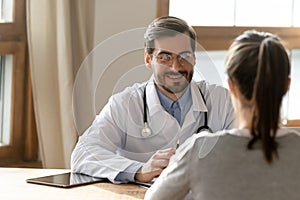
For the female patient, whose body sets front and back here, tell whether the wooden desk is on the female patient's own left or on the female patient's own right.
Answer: on the female patient's own left

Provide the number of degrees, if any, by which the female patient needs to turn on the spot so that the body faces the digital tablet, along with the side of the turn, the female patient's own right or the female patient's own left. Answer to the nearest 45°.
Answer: approximately 45° to the female patient's own left

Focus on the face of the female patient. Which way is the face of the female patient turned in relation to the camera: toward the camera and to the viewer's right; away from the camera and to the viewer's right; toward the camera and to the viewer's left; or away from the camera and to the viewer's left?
away from the camera and to the viewer's left

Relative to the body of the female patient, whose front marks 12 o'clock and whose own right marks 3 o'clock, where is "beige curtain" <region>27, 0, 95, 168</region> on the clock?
The beige curtain is roughly at 11 o'clock from the female patient.

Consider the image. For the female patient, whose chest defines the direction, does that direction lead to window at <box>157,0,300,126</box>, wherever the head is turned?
yes

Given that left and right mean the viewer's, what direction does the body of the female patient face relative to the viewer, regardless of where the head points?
facing away from the viewer

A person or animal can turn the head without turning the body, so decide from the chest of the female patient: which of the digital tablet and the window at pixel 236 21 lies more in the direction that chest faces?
the window
